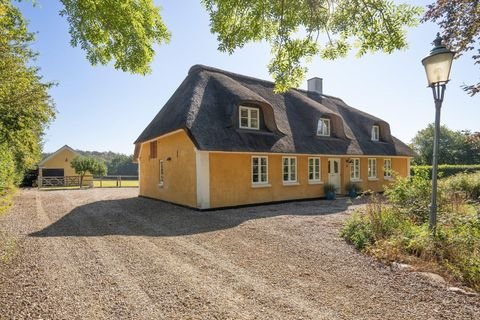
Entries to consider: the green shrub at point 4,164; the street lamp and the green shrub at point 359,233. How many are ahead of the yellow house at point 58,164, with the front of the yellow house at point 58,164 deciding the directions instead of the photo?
3

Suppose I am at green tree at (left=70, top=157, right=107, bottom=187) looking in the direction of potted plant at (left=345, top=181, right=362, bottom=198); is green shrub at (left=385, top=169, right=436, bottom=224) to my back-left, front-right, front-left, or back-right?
front-right

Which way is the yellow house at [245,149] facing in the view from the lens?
facing the viewer and to the right of the viewer

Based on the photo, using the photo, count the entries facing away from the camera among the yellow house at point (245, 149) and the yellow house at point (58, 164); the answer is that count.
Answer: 0

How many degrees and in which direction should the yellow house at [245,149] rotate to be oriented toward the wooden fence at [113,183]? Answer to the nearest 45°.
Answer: approximately 180°

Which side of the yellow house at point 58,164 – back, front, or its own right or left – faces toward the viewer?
front

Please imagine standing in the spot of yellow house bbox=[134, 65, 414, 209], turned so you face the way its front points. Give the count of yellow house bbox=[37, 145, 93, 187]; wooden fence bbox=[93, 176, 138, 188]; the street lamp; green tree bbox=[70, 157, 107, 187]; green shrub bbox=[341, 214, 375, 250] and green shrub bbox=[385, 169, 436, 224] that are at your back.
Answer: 3

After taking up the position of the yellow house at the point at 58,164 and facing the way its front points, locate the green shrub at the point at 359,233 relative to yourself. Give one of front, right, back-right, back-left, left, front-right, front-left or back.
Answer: front

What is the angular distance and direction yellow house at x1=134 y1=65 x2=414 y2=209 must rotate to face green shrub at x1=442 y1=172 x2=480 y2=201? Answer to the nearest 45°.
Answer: approximately 45° to its left

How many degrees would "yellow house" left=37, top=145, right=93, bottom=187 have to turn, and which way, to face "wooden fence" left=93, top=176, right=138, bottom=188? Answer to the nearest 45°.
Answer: approximately 45° to its left

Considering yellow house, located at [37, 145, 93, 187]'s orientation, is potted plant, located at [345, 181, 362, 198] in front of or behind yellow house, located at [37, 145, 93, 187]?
in front

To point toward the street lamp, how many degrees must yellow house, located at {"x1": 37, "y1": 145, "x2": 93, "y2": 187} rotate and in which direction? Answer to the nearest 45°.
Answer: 0° — it already faces it

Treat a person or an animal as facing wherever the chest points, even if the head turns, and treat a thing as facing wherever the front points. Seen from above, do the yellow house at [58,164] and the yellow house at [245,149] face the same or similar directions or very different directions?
same or similar directions

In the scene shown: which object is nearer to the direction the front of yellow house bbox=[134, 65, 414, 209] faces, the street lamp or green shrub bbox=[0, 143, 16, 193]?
the street lamp

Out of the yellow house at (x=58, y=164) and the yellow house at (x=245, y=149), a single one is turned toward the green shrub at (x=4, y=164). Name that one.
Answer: the yellow house at (x=58, y=164)

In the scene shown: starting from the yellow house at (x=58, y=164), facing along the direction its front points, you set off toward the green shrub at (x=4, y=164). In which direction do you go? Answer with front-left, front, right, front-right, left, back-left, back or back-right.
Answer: front

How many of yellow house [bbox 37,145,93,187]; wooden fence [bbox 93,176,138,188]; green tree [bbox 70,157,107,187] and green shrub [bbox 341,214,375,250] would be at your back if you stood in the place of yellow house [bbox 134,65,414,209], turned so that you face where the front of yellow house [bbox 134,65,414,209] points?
3

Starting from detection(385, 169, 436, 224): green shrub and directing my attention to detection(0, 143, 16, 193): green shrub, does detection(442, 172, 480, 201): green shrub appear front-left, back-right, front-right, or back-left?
back-right
